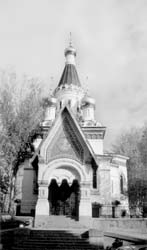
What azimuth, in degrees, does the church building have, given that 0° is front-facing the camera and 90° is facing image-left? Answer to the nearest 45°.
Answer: approximately 0°
